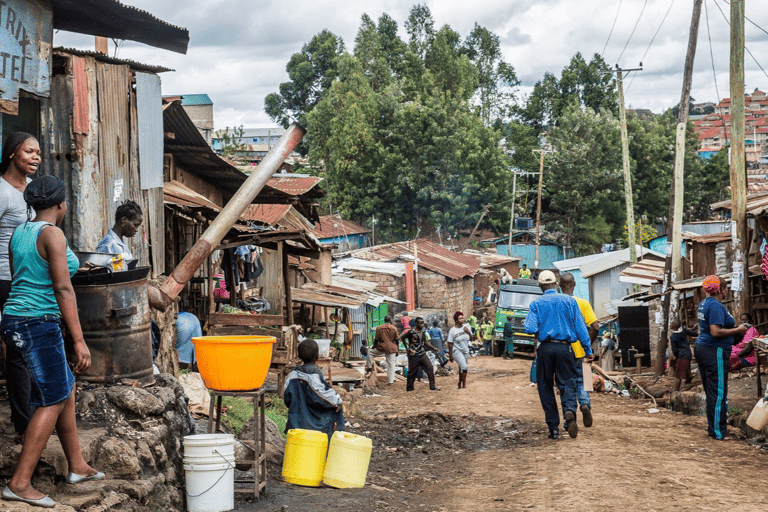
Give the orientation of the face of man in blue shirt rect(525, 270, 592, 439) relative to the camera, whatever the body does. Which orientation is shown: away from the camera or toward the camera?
away from the camera

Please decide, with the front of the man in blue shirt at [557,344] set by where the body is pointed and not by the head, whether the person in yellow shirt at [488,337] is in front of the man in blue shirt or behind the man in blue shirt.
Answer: in front

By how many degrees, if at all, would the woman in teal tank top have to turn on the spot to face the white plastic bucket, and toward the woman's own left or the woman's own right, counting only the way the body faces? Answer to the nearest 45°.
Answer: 0° — they already face it

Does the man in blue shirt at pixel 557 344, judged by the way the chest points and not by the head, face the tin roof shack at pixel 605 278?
yes

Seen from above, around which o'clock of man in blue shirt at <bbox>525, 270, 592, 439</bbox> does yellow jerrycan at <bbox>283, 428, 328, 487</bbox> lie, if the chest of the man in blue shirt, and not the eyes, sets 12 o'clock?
The yellow jerrycan is roughly at 7 o'clock from the man in blue shirt.

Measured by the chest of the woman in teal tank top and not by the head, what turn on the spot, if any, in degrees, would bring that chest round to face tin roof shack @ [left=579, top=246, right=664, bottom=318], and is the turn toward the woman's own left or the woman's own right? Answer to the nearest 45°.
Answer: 0° — they already face it

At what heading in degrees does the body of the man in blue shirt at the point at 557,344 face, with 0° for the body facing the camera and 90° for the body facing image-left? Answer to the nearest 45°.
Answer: approximately 180°

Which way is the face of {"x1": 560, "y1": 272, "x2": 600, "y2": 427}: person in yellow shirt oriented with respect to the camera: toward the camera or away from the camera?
away from the camera

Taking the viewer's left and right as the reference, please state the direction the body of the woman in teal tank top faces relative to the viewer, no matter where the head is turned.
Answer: facing away from the viewer and to the right of the viewer

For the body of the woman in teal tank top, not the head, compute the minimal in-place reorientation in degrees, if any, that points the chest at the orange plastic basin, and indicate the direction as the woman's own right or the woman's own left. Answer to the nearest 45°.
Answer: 0° — they already face it

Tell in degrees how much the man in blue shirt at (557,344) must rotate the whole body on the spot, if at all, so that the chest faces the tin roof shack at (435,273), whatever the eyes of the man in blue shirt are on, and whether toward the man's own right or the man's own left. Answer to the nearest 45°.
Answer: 0° — they already face it
